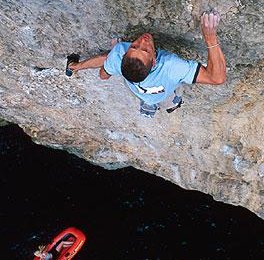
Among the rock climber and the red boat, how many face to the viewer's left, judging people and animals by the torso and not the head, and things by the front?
0

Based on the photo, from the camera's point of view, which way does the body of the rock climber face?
away from the camera

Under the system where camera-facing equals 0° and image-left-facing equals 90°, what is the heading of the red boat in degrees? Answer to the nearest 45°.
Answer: approximately 225°
